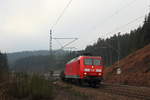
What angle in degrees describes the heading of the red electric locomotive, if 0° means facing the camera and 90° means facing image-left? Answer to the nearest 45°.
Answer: approximately 315°
